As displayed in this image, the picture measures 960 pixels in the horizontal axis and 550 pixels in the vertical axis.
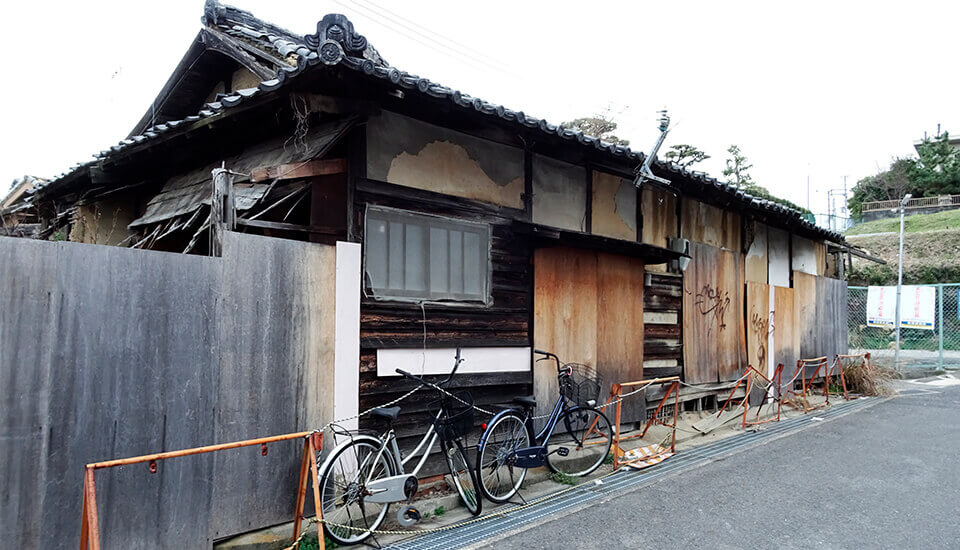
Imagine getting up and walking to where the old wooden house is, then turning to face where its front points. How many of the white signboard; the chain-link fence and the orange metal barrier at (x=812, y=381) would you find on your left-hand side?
3

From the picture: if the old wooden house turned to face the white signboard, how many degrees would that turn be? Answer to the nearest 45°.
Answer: approximately 90° to its left

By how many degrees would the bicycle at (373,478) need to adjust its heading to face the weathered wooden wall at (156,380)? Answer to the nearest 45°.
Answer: approximately 180°

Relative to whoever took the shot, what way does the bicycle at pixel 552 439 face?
facing away from the viewer and to the right of the viewer

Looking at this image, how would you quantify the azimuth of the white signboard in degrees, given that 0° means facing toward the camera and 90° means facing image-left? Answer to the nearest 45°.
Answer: approximately 0°

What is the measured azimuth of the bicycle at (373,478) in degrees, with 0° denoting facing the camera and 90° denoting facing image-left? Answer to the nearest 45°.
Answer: approximately 225°

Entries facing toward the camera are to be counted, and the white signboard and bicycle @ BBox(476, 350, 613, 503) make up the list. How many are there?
1

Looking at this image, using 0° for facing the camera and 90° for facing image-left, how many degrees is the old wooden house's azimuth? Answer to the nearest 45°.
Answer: approximately 315°

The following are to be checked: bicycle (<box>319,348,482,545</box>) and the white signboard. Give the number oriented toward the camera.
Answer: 1

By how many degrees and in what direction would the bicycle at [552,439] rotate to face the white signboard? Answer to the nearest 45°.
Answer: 0° — it already faces it

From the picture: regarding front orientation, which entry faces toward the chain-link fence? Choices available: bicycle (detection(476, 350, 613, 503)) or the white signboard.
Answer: the bicycle

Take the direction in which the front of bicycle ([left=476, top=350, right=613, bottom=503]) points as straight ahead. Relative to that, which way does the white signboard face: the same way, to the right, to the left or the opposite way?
the opposite way

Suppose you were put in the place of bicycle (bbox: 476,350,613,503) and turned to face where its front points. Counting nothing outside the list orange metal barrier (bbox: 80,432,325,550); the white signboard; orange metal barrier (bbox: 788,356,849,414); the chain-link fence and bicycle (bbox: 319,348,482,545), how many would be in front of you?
3
